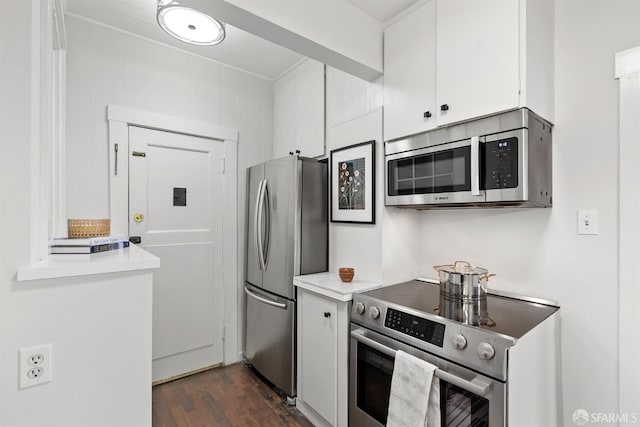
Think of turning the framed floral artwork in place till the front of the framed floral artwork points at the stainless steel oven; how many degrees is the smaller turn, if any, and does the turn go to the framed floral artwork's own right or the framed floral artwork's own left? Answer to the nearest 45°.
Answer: approximately 90° to the framed floral artwork's own left

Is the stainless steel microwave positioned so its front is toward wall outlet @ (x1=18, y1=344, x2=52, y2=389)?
yes

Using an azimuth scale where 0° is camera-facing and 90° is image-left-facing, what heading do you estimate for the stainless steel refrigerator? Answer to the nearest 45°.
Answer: approximately 45°

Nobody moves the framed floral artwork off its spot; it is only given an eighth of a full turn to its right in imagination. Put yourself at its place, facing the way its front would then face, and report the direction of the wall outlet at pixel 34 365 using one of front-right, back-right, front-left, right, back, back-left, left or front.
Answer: front-left

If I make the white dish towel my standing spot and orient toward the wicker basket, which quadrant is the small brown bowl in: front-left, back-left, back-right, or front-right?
front-right

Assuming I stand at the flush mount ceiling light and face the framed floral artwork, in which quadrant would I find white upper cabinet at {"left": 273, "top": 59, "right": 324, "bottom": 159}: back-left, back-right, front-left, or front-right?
front-left

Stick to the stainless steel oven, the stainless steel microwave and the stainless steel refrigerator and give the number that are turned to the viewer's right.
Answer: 0

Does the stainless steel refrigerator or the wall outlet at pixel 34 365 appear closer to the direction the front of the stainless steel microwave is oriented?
the wall outlet

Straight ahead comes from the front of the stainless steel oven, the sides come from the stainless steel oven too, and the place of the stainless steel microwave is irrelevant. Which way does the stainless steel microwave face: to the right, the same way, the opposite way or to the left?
the same way

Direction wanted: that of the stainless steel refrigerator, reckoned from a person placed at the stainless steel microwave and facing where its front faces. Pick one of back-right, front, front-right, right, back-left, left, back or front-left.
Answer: front-right

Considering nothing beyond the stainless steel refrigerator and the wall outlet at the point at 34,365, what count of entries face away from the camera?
0

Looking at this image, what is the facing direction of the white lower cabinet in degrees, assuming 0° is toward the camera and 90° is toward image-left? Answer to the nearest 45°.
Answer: approximately 45°

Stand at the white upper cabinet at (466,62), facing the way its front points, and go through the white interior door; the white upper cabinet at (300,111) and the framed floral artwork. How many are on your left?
0

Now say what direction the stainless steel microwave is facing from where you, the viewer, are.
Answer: facing the viewer and to the left of the viewer

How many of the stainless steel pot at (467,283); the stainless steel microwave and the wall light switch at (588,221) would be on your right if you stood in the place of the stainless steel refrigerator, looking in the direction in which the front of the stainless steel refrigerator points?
0
